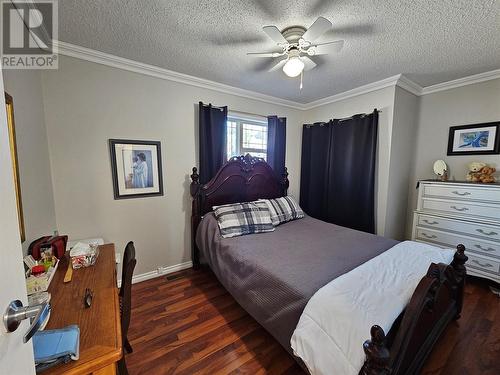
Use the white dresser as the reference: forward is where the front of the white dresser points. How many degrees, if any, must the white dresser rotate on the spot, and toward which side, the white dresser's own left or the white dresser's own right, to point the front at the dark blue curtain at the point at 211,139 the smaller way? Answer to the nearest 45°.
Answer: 0° — it already faces it

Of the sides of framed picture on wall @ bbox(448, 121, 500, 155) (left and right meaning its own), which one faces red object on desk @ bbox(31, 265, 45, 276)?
front

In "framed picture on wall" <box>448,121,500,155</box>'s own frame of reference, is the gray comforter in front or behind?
in front

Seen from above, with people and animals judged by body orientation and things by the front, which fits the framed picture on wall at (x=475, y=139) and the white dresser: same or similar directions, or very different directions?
same or similar directions

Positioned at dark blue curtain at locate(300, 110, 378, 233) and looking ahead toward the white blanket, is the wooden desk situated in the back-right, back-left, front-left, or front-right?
front-right

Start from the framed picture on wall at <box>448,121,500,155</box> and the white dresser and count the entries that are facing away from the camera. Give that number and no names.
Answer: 0

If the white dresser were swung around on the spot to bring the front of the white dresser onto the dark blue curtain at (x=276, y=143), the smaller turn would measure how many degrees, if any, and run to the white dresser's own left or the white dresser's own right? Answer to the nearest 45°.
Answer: approximately 45° to the white dresser's own right

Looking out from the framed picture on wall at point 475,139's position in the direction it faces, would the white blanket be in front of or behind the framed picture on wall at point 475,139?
in front

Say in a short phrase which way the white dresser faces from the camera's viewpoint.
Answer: facing the viewer and to the left of the viewer

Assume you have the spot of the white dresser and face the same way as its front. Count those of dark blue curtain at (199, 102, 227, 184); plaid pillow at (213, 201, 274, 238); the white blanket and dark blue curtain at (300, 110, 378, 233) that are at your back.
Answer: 0

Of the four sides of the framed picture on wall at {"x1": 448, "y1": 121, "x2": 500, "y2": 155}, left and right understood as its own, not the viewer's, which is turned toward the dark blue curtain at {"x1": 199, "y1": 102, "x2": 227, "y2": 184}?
front

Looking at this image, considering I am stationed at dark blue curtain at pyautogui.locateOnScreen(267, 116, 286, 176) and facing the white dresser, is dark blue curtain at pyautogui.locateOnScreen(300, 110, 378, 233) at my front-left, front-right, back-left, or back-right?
front-left

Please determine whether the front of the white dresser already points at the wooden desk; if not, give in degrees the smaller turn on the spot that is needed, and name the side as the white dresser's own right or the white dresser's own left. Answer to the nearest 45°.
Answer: approximately 45° to the white dresser's own left
